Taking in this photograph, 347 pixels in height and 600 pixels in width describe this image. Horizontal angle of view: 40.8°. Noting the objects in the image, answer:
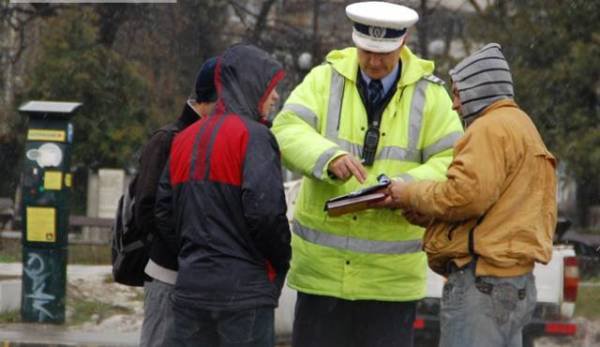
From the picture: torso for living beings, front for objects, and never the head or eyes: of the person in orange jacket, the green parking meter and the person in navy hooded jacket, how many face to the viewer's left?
1

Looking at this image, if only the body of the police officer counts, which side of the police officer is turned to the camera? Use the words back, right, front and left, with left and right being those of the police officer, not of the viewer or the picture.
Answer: front

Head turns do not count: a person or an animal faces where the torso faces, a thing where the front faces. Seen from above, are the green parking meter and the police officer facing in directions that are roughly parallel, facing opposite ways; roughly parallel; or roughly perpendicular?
roughly parallel

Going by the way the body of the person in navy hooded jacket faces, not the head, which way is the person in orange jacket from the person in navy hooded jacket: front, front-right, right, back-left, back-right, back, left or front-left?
front-right

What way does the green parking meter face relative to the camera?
toward the camera

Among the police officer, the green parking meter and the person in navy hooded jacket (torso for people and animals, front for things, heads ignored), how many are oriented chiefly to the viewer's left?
0

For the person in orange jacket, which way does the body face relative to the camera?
to the viewer's left

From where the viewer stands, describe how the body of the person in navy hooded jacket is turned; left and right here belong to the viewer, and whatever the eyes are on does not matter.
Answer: facing away from the viewer and to the right of the viewer

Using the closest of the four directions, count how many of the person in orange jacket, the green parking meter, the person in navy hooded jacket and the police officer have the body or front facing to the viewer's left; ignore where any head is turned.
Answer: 1

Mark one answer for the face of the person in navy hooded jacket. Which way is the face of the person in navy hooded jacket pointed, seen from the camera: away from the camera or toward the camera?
away from the camera

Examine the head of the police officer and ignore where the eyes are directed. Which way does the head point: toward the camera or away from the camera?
toward the camera

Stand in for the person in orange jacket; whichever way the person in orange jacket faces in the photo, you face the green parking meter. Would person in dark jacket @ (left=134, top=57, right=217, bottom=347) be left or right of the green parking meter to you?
left

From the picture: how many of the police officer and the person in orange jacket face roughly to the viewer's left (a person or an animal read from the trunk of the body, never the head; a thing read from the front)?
1

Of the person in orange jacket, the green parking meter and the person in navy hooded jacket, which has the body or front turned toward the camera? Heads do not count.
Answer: the green parking meter
